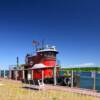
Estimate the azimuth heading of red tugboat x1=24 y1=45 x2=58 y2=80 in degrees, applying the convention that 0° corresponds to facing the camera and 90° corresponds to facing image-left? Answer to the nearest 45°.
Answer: approximately 315°
